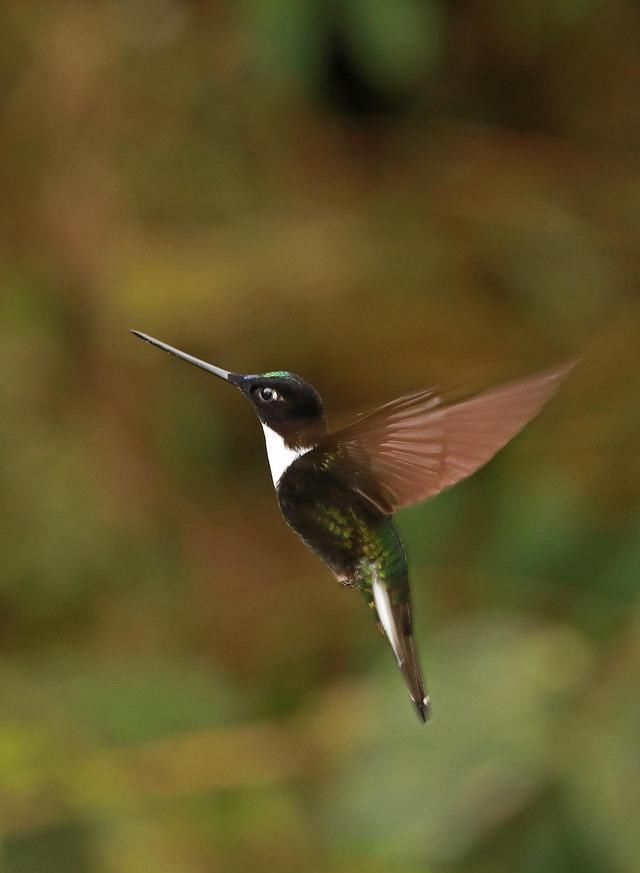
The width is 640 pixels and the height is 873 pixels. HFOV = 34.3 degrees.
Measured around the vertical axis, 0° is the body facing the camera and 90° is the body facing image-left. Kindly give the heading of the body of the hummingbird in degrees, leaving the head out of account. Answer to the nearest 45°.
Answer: approximately 90°
